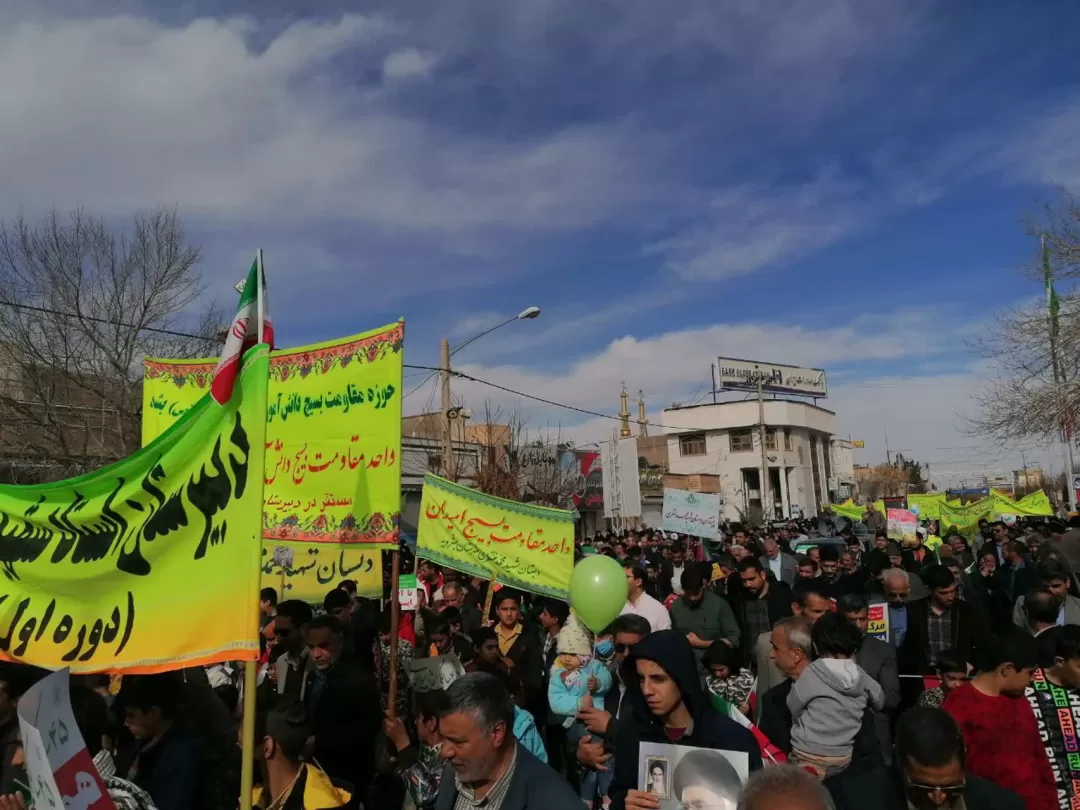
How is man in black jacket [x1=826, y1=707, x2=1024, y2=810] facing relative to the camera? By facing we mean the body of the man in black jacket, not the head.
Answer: toward the camera

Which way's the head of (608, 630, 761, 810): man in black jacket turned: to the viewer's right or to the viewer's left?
to the viewer's left

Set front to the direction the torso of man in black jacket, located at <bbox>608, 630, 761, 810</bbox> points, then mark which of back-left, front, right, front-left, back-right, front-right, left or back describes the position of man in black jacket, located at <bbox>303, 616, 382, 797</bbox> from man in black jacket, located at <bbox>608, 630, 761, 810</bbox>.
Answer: right

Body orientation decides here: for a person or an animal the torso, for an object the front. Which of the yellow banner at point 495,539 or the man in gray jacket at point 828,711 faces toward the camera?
the yellow banner

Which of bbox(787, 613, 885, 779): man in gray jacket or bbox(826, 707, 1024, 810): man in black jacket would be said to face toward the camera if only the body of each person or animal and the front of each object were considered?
the man in black jacket

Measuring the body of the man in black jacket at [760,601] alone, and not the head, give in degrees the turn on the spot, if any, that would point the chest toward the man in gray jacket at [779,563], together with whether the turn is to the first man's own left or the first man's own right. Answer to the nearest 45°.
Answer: approximately 135° to the first man's own right

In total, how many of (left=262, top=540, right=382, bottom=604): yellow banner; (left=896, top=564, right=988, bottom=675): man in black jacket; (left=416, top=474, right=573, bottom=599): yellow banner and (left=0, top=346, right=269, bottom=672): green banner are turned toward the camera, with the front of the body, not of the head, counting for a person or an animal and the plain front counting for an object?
4

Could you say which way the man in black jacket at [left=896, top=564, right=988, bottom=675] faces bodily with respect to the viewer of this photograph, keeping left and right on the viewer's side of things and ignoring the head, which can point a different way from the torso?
facing the viewer

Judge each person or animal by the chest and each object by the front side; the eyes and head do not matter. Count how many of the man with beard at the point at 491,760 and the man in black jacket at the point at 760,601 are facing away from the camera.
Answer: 0

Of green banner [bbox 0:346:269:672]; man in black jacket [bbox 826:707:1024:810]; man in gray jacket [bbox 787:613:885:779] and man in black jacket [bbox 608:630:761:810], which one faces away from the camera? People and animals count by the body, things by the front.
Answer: the man in gray jacket

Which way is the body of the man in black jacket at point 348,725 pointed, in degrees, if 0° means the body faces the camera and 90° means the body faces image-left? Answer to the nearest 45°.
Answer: approximately 45°

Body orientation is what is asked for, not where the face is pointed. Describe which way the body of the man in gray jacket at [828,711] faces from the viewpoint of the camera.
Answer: away from the camera

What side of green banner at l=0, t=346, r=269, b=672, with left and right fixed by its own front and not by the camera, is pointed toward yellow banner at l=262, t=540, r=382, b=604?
back

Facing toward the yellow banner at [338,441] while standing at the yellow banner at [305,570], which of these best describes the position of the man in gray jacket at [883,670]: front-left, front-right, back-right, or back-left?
front-left

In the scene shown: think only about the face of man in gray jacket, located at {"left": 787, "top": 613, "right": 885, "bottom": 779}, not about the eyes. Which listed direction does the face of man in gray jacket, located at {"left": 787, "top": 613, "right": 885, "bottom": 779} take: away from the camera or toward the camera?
away from the camera

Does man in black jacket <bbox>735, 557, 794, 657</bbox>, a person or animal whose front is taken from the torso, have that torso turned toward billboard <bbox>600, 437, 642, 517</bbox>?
no

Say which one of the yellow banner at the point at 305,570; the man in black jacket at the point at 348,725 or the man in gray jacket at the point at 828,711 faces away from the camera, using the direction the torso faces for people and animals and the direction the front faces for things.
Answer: the man in gray jacket

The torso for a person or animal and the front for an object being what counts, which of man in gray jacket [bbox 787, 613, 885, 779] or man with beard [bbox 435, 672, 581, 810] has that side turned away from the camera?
the man in gray jacket

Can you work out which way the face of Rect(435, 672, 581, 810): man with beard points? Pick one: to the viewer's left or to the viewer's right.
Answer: to the viewer's left

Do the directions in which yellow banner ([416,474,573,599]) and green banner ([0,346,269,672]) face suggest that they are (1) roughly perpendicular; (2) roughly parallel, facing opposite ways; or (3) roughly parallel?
roughly parallel

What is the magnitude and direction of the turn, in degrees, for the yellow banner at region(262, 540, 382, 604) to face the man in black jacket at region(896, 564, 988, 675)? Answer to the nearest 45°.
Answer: approximately 45° to its left

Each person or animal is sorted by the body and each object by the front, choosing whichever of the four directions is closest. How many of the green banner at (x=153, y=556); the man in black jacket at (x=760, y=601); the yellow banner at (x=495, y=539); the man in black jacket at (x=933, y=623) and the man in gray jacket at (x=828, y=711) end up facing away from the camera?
1

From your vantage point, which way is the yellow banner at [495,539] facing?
toward the camera
